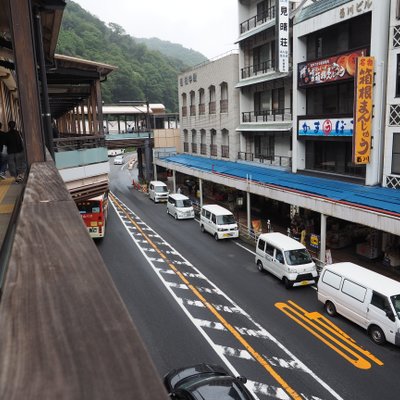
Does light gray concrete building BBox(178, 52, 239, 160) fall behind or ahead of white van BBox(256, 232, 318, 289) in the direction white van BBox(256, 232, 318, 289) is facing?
behind

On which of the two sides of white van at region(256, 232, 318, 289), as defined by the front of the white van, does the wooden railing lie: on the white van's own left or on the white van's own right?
on the white van's own right

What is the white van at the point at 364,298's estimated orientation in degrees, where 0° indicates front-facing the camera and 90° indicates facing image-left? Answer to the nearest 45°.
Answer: approximately 315°

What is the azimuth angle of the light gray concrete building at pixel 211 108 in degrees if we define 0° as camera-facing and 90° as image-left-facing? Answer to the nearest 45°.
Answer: approximately 45°

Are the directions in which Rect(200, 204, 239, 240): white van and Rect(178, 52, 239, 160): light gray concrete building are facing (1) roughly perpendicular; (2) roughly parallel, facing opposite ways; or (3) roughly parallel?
roughly perpendicular

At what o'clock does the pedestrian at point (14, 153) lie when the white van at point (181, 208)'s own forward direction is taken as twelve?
The pedestrian is roughly at 2 o'clock from the white van.

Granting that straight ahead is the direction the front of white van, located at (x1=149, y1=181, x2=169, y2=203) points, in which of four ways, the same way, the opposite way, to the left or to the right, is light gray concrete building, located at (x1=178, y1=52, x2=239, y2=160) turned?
to the right

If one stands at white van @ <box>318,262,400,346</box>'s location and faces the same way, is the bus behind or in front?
behind

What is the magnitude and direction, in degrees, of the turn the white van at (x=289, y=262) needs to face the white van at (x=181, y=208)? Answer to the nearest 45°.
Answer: approximately 180°

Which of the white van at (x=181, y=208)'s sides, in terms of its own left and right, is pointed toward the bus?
right
